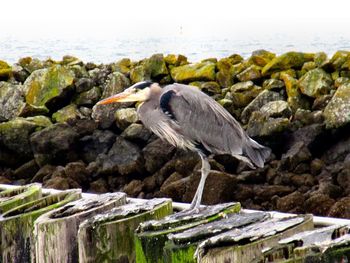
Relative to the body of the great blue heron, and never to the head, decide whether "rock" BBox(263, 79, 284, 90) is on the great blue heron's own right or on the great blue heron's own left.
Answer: on the great blue heron's own right

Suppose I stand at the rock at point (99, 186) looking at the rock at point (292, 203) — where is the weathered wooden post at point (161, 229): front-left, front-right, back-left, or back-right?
front-right

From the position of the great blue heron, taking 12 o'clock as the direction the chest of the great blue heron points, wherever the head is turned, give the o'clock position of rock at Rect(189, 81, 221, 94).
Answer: The rock is roughly at 3 o'clock from the great blue heron.

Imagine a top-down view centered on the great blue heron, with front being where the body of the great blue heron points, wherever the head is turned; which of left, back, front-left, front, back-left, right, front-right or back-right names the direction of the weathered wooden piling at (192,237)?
left

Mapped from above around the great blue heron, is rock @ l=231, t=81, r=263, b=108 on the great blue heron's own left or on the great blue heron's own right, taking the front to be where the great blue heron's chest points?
on the great blue heron's own right

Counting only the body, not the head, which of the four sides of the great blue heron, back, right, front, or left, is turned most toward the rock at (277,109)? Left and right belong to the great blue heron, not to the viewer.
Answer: right

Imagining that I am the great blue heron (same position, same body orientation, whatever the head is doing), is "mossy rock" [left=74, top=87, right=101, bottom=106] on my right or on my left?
on my right

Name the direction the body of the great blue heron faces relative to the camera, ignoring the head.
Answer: to the viewer's left

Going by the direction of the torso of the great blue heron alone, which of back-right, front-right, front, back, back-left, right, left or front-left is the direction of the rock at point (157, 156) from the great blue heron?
right

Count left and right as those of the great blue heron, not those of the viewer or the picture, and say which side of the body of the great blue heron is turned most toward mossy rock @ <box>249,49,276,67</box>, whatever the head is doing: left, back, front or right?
right
